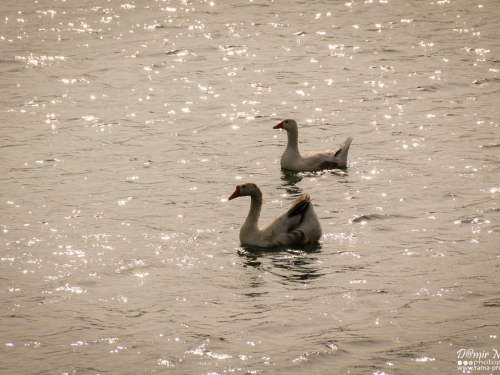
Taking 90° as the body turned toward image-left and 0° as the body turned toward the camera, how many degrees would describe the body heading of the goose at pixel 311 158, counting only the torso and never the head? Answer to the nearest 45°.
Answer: approximately 90°
